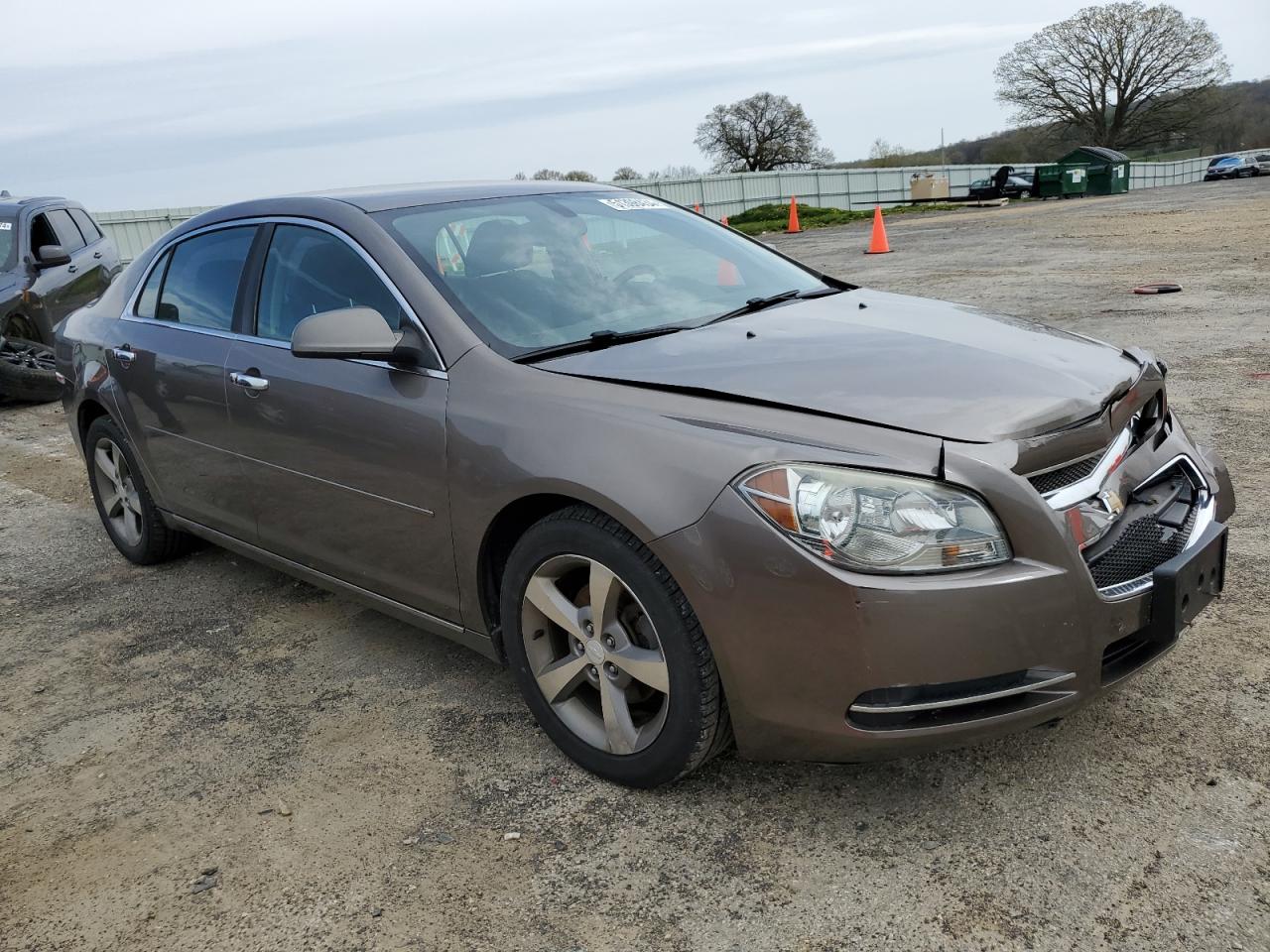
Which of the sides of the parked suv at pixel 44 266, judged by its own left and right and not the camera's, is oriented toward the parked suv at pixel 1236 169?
back

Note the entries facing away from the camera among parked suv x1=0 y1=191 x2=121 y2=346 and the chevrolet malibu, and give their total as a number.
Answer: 0

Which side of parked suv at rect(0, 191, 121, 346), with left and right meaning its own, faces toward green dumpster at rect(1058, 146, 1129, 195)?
back

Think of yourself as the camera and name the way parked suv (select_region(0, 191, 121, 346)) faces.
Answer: facing the viewer and to the left of the viewer

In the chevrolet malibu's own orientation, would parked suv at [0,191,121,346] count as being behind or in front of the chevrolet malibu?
behind
